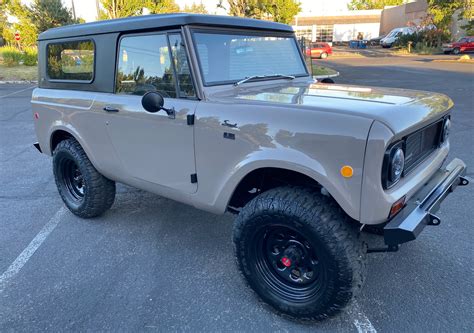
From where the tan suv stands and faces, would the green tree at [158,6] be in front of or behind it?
behind

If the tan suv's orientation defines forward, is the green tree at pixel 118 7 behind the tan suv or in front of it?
behind

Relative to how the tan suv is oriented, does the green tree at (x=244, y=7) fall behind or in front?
behind

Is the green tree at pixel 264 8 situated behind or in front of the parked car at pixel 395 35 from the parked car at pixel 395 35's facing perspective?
in front

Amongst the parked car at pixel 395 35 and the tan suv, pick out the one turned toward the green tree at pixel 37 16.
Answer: the parked car

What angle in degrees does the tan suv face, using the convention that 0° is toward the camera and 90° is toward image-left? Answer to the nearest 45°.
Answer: approximately 315°

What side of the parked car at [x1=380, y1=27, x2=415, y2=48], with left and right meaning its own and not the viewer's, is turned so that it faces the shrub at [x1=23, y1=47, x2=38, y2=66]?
front

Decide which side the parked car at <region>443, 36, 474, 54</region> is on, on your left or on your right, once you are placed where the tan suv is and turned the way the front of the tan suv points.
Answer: on your left

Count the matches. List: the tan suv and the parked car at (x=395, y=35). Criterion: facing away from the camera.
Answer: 0

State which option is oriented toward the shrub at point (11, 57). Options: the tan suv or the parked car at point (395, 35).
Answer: the parked car

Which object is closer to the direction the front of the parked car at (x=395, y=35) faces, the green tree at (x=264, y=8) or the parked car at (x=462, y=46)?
the green tree

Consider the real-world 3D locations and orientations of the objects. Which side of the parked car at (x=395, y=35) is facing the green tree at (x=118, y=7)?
front

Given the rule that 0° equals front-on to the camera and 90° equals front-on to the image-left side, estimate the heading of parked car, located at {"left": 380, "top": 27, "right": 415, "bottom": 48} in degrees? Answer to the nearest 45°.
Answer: approximately 45°
